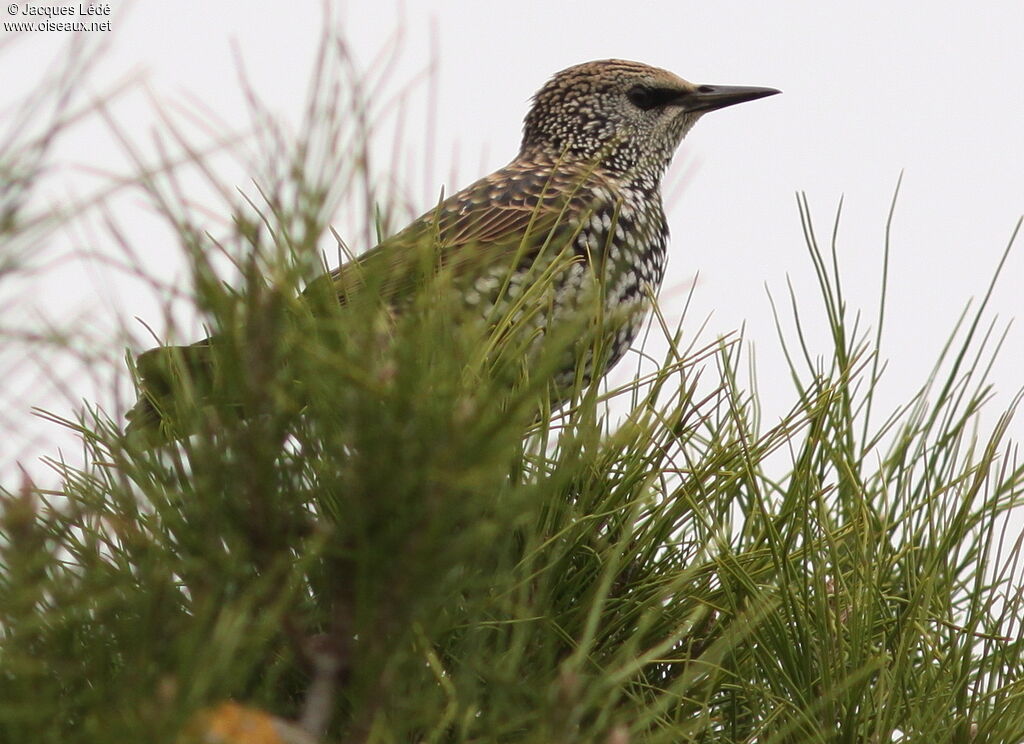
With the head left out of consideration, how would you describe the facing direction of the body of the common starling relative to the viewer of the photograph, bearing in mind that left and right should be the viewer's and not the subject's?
facing to the right of the viewer
